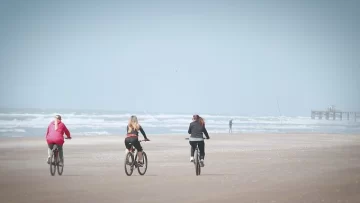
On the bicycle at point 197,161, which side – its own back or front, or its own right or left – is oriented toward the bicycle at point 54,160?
left

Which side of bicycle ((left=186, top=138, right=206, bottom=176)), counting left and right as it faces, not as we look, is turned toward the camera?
back
